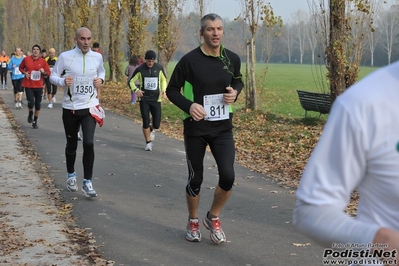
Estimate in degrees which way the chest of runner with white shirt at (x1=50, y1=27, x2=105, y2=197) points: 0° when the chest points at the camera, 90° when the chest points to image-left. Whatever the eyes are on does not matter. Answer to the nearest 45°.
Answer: approximately 0°

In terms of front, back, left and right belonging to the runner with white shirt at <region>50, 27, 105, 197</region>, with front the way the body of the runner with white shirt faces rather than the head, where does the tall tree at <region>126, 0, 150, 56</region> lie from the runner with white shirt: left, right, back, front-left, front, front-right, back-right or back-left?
back

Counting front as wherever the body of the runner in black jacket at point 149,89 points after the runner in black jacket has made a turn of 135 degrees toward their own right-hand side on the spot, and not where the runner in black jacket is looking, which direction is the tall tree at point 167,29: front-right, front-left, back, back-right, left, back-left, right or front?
front-right

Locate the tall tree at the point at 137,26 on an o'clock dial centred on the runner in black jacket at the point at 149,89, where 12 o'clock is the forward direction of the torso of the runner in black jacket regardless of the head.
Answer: The tall tree is roughly at 6 o'clock from the runner in black jacket.

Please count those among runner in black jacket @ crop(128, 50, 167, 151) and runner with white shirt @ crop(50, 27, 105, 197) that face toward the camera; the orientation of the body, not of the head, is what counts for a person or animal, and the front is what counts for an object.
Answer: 2

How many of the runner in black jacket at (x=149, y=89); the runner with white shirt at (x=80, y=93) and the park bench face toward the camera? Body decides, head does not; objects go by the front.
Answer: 2

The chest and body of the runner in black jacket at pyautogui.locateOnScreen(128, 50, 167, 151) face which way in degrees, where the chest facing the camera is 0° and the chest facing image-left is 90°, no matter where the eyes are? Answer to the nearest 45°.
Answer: approximately 0°

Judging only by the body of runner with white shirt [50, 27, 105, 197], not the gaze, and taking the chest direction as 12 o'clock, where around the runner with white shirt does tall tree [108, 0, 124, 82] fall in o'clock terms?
The tall tree is roughly at 6 o'clock from the runner with white shirt.

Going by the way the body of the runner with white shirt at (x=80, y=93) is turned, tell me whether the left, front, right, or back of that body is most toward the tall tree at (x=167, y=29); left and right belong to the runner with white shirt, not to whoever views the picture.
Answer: back

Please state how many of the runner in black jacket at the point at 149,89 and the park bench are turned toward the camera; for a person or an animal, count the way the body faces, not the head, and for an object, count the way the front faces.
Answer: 1
